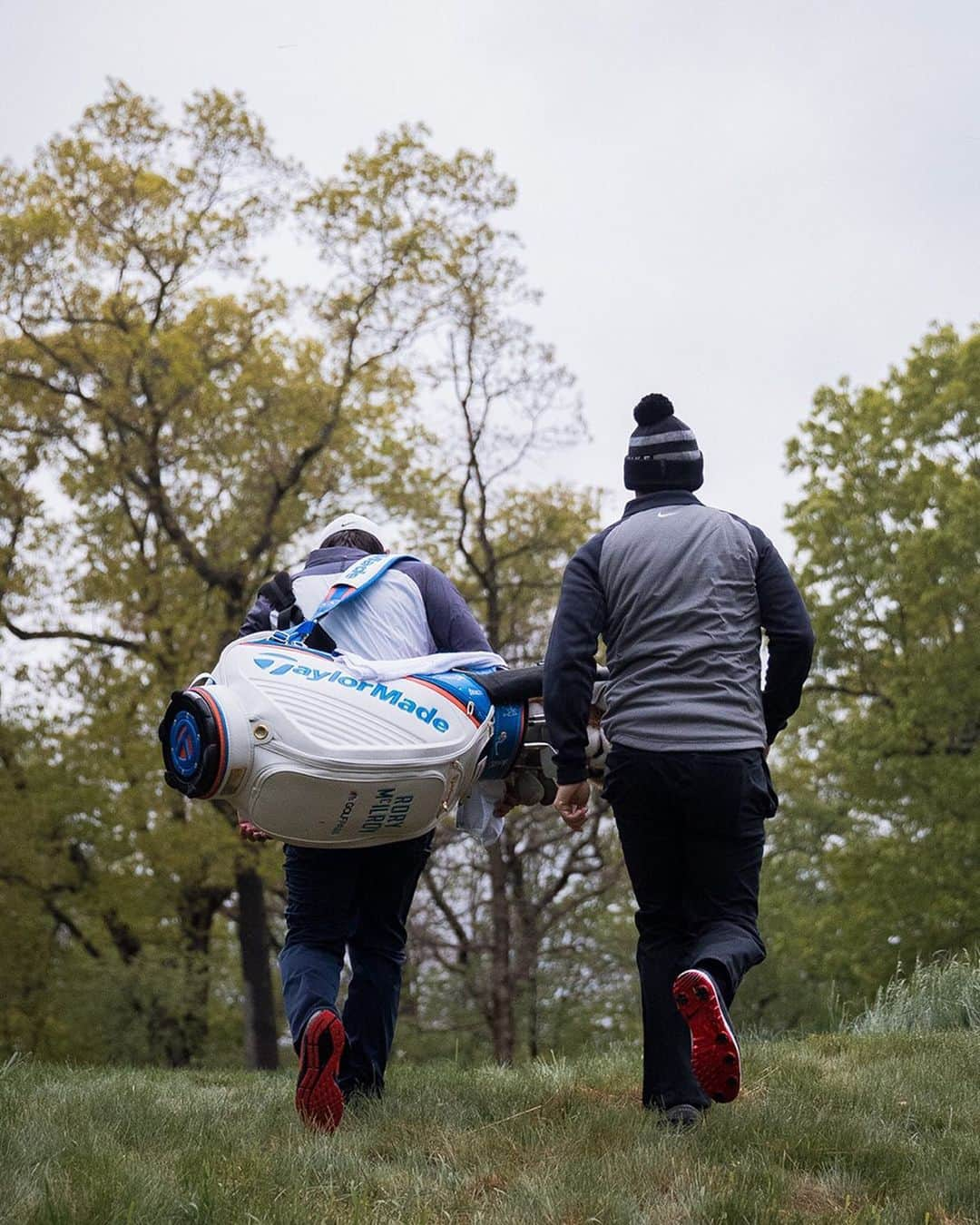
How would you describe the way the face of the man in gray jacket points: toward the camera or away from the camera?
away from the camera

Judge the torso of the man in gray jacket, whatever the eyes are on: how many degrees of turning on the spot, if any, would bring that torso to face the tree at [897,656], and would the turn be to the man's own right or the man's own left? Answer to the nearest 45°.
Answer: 0° — they already face it

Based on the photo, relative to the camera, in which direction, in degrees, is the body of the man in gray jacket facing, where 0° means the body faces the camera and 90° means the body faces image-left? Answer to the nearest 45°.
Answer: approximately 180°
